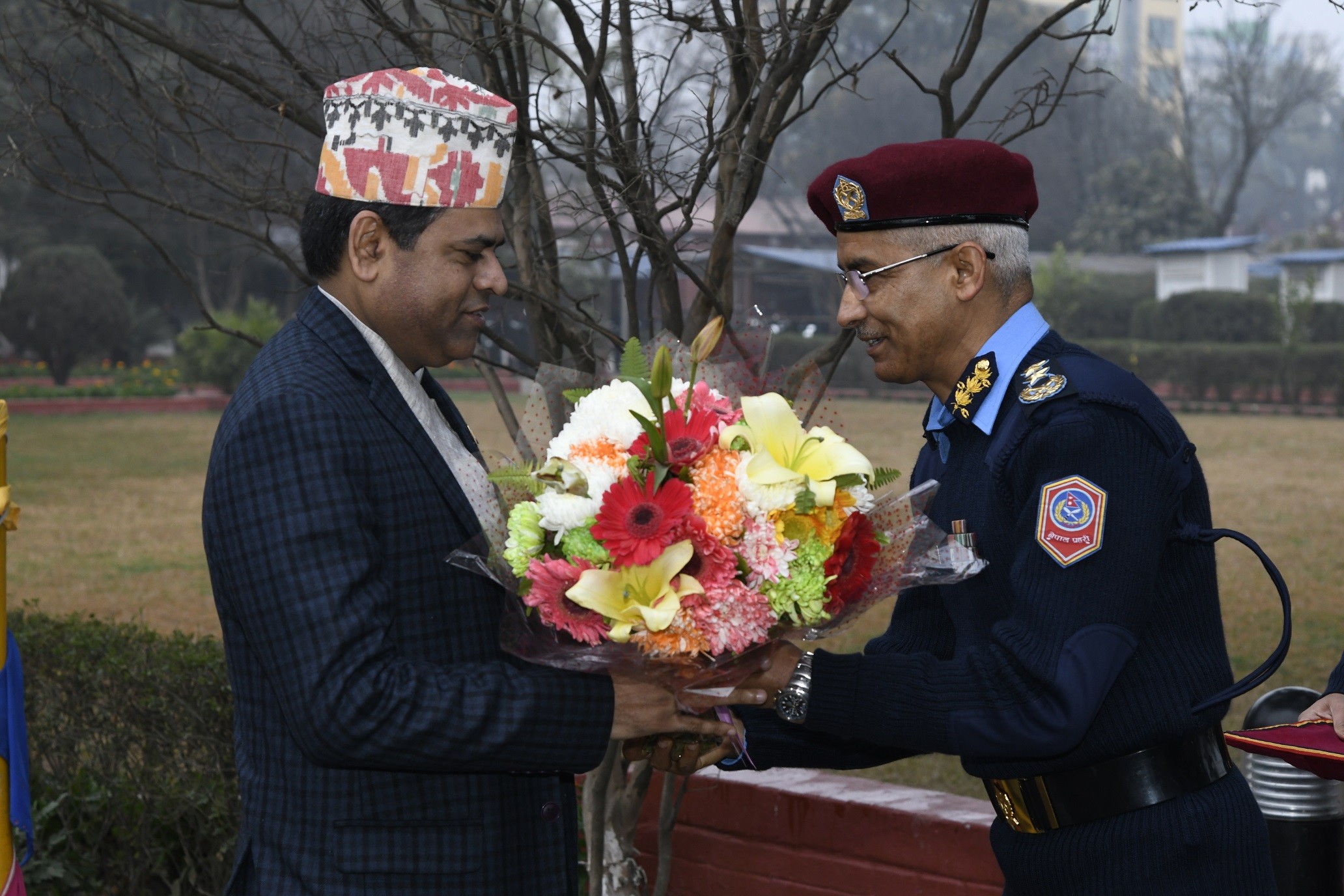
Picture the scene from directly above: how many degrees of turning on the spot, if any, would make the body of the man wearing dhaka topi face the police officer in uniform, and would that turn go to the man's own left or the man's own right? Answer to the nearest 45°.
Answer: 0° — they already face them

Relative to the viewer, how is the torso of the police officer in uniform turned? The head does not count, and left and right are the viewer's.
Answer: facing to the left of the viewer

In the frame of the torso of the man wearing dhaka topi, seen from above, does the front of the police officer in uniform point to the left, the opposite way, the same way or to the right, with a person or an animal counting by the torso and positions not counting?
the opposite way

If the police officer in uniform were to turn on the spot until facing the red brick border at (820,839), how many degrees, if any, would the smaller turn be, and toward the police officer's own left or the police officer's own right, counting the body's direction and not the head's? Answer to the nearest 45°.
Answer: approximately 90° to the police officer's own right

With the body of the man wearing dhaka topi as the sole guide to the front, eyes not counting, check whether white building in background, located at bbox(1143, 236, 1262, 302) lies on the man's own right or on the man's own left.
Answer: on the man's own left

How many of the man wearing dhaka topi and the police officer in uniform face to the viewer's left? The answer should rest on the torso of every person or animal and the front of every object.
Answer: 1

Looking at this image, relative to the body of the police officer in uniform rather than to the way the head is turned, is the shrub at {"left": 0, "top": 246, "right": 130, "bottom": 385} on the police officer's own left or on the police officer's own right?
on the police officer's own right

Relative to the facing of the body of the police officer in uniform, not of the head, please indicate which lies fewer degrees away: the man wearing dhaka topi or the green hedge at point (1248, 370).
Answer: the man wearing dhaka topi

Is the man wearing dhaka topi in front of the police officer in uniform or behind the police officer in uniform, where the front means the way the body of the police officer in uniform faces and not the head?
in front

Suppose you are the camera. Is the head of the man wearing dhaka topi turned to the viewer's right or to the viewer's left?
to the viewer's right

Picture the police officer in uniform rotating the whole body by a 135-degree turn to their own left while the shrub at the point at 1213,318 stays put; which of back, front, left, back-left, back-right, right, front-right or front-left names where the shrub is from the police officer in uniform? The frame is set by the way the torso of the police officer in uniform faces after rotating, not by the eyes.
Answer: back-left

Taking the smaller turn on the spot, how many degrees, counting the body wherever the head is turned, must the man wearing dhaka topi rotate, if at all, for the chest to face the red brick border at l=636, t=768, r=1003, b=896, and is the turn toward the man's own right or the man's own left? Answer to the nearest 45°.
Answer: approximately 45° to the man's own left

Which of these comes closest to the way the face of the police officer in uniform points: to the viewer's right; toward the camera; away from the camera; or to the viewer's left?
to the viewer's left

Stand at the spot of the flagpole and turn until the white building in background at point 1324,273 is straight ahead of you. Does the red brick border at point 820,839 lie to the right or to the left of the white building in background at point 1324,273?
right

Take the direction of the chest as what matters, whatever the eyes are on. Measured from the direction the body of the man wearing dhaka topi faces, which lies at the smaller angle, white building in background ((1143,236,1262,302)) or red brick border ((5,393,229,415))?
the white building in background

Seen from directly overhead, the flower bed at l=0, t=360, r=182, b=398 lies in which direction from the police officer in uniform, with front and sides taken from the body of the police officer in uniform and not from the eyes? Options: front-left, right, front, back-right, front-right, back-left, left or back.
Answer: front-right

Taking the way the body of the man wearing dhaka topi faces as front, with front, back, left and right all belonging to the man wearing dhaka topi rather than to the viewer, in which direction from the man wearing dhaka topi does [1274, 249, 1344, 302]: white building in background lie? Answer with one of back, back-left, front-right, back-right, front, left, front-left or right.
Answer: front-left

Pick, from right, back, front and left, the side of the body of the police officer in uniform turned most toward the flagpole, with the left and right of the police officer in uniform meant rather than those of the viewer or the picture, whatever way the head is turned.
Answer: front

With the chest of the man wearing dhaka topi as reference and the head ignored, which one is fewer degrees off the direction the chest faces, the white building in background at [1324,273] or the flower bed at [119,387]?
the white building in background

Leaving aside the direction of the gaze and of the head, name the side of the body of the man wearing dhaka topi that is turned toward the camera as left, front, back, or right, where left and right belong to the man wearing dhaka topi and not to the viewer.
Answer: right
